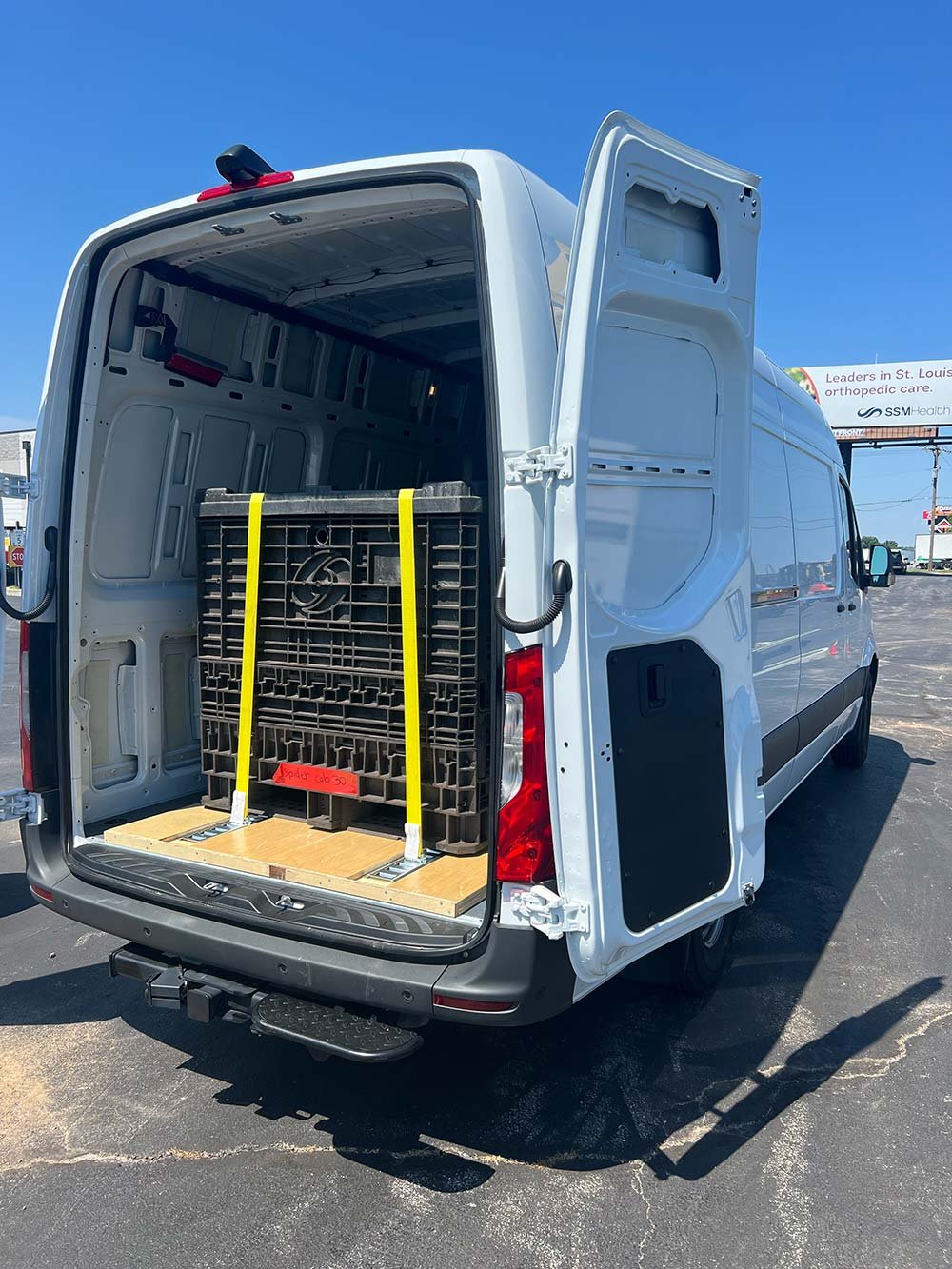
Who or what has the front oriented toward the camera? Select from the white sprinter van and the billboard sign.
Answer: the billboard sign

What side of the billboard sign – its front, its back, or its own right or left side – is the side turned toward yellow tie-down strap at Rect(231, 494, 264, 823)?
front

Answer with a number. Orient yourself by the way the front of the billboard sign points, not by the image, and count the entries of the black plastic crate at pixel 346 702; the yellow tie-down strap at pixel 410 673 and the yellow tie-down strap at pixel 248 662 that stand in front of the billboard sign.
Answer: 3

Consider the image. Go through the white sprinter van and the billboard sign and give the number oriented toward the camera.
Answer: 1

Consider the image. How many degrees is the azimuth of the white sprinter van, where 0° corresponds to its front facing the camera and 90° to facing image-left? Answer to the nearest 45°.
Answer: approximately 225°

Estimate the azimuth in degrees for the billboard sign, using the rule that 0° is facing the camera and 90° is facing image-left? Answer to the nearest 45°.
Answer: approximately 0°

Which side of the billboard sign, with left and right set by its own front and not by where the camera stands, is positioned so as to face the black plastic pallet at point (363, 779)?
front

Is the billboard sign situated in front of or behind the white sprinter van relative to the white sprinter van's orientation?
in front

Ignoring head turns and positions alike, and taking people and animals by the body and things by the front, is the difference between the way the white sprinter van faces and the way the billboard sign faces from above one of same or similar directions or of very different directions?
very different directions

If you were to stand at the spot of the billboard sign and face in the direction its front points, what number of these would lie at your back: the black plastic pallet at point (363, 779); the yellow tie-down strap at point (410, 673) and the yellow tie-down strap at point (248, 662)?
0

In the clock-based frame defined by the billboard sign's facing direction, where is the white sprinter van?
The white sprinter van is roughly at 12 o'clock from the billboard sign.
